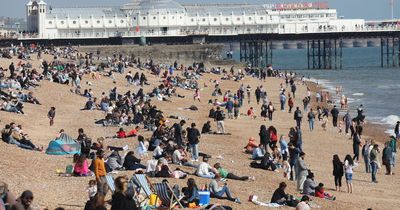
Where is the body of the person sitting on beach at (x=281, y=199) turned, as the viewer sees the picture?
to the viewer's right

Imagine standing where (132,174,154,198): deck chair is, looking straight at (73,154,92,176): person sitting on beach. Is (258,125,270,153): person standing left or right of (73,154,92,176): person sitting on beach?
right

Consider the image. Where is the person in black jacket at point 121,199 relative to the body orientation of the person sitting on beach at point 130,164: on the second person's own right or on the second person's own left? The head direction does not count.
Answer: on the second person's own right

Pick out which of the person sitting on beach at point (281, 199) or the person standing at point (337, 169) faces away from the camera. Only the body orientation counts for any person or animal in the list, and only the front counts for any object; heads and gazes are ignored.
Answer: the person standing
